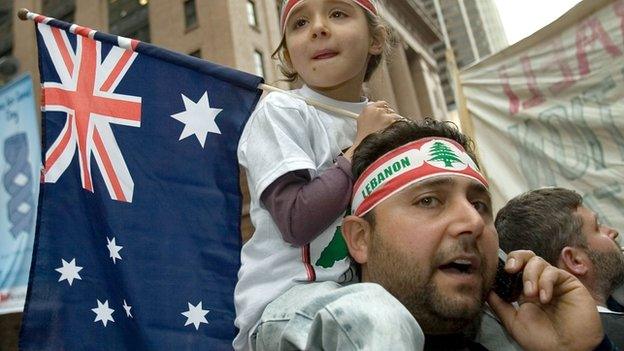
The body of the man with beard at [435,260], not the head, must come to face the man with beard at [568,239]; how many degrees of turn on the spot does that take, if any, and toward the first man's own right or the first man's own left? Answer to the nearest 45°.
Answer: approximately 90° to the first man's own left

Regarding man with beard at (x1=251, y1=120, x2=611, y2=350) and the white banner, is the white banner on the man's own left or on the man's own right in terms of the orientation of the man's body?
on the man's own left

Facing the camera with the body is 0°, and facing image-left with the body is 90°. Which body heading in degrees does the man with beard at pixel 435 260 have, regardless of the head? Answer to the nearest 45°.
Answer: approximately 315°
